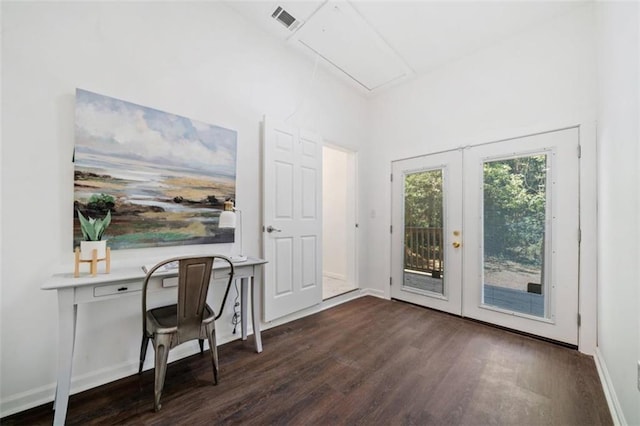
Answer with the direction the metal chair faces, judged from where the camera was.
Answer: facing away from the viewer and to the left of the viewer

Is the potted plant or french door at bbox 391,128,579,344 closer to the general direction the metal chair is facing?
the potted plant

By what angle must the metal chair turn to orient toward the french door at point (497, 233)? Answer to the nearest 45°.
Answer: approximately 135° to its right

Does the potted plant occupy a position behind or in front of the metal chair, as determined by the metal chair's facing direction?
in front

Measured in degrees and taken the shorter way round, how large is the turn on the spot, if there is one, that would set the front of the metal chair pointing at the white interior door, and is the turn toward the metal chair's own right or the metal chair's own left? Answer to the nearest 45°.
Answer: approximately 90° to the metal chair's own right
